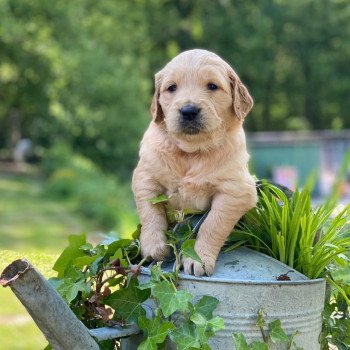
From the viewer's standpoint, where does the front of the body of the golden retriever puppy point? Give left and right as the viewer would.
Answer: facing the viewer
